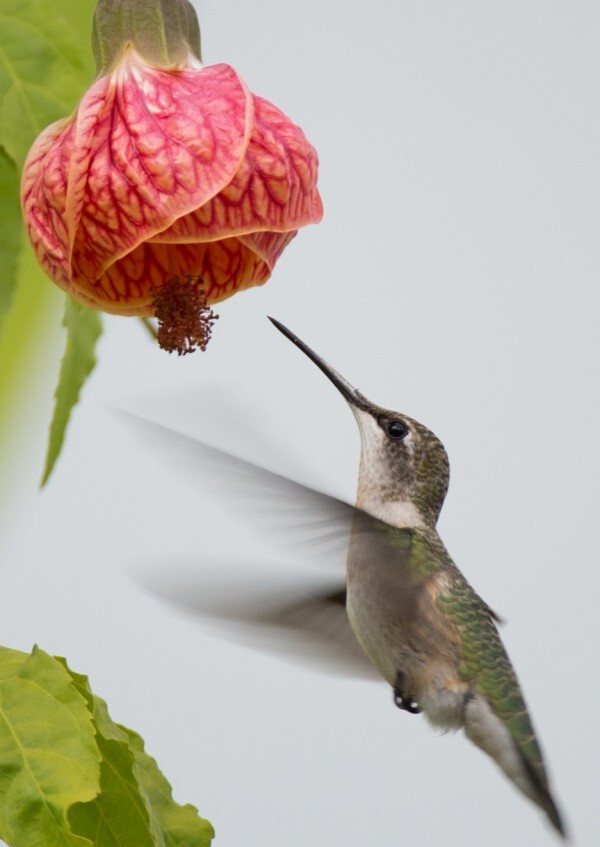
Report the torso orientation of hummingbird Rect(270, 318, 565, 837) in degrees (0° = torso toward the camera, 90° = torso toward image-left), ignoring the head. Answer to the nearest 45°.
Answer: approximately 90°
